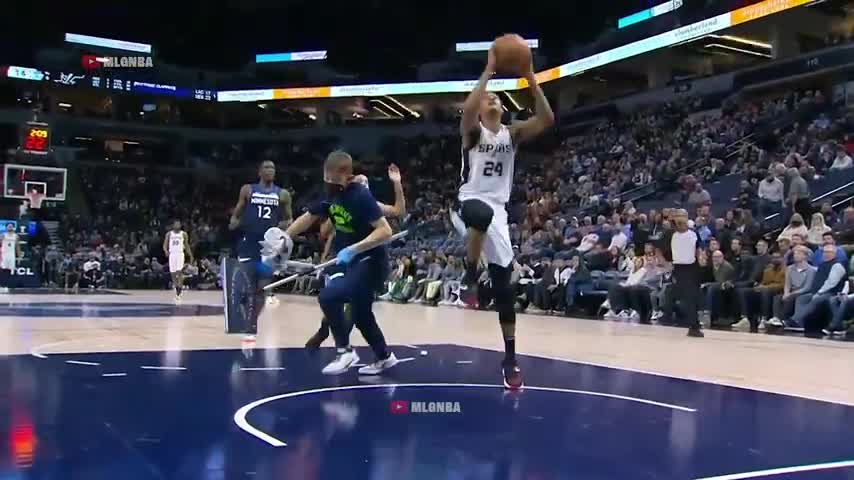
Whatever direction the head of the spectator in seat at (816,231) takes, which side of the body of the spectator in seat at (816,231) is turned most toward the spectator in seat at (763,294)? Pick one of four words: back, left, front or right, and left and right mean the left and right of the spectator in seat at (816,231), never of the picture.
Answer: front

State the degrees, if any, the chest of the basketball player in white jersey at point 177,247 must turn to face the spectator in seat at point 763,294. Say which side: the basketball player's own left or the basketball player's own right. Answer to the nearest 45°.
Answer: approximately 45° to the basketball player's own left

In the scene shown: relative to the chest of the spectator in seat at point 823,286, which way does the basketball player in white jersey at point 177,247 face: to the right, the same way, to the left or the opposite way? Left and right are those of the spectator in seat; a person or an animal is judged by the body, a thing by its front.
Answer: to the left

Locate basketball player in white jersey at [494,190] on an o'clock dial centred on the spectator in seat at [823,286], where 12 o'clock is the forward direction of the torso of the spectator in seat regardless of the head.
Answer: The basketball player in white jersey is roughly at 11 o'clock from the spectator in seat.

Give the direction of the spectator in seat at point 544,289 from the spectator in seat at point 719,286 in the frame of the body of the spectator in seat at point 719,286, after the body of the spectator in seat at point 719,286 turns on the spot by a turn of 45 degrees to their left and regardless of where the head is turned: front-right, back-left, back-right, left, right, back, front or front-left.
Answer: back-right

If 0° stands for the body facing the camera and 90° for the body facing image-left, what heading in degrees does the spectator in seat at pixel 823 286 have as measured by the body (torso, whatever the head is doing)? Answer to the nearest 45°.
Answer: approximately 45°

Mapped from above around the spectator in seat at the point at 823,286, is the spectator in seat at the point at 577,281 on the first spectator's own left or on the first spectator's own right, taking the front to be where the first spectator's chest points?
on the first spectator's own right

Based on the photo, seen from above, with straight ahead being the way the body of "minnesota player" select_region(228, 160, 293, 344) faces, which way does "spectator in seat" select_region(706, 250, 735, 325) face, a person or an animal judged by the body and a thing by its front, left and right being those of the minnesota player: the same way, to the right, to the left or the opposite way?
to the right

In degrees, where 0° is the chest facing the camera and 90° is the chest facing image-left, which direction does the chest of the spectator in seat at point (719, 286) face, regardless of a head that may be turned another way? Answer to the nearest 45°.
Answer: approximately 45°

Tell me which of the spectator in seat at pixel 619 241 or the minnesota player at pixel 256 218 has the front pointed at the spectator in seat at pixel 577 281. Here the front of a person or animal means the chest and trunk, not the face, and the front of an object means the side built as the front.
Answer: the spectator in seat at pixel 619 241
